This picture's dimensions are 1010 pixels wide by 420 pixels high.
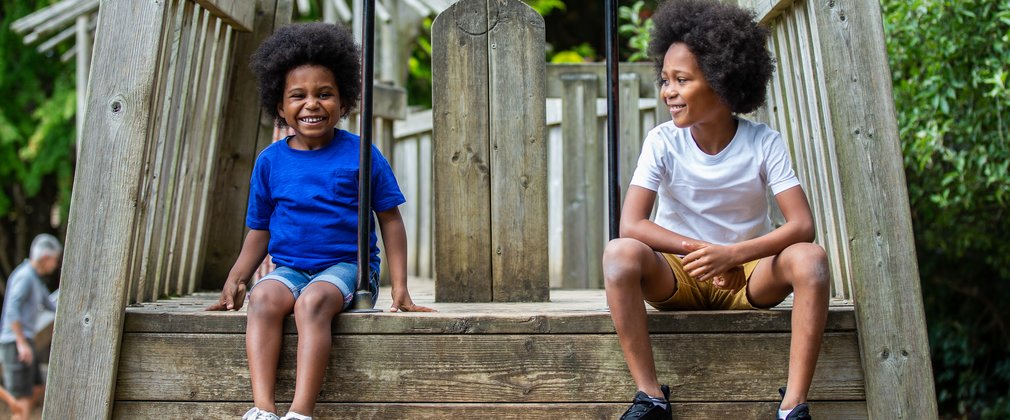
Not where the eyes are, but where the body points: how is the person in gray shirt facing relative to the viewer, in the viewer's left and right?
facing to the right of the viewer

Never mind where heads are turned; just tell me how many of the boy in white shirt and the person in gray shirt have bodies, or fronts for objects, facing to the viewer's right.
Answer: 1

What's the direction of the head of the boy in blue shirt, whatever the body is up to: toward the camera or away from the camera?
toward the camera

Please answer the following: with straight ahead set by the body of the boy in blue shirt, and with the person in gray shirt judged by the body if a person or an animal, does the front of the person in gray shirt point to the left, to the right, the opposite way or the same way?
to the left

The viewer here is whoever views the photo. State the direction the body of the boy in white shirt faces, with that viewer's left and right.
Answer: facing the viewer

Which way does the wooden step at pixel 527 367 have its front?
toward the camera

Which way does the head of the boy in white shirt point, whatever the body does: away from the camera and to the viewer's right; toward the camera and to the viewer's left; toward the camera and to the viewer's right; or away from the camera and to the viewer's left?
toward the camera and to the viewer's left
